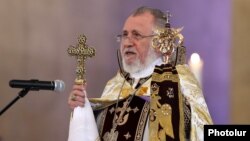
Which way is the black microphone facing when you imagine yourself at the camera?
facing to the right of the viewer
